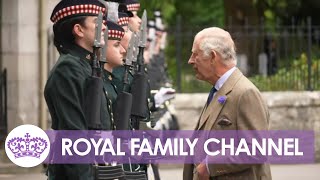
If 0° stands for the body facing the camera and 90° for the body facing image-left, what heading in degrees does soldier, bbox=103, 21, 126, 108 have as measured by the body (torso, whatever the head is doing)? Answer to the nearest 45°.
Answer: approximately 270°

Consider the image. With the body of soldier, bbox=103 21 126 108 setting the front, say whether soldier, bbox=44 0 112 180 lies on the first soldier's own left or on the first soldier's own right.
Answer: on the first soldier's own right

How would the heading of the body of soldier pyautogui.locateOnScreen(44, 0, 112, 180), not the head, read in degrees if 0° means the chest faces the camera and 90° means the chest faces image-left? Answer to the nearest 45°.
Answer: approximately 270°

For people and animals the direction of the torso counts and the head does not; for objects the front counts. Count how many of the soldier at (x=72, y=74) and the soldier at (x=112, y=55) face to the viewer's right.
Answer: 2

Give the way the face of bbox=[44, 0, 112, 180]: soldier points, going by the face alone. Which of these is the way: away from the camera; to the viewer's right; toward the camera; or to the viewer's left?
to the viewer's right

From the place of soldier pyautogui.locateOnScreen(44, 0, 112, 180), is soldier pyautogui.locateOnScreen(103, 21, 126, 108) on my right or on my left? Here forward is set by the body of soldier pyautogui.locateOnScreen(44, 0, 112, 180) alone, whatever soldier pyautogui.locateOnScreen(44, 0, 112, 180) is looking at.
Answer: on my left
